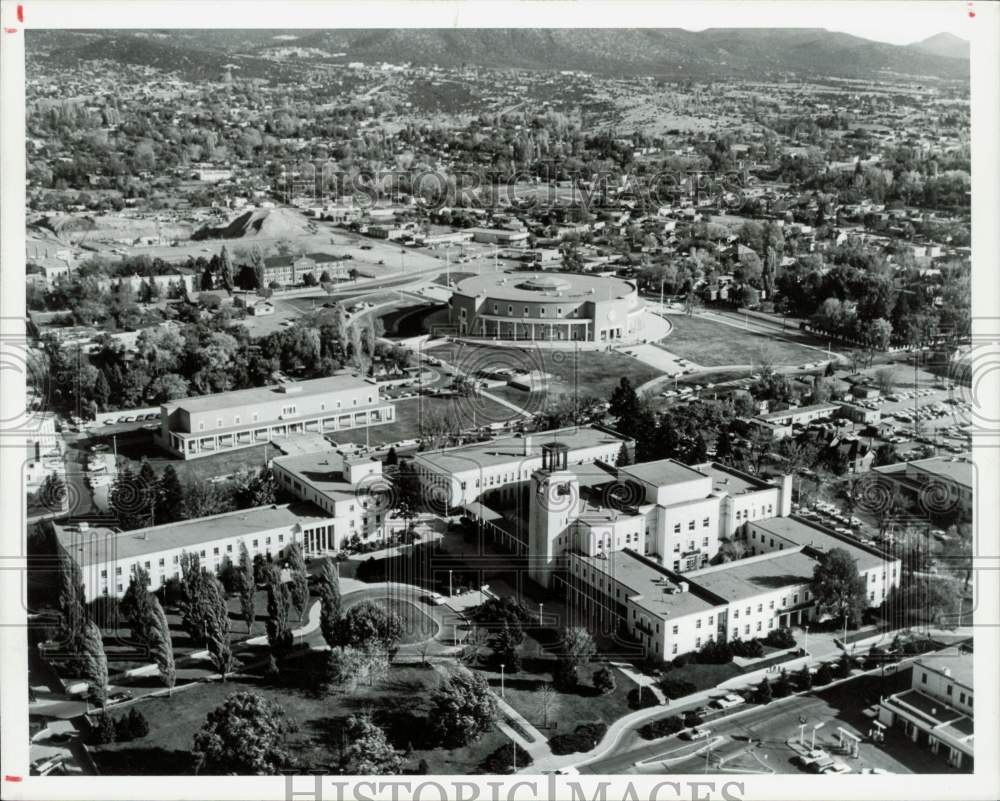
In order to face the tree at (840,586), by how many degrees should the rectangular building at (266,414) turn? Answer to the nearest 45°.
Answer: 0° — it already faces it

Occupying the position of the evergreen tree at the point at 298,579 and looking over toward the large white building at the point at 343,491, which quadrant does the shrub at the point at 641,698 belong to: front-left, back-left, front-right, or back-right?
back-right

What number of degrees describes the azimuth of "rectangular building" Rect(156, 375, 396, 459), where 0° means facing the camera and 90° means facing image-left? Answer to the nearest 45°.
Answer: approximately 315°

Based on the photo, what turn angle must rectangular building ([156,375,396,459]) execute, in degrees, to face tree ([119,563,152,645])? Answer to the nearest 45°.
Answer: approximately 45° to its right

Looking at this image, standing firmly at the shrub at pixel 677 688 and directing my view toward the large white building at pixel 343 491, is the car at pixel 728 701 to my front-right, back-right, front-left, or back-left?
back-right
